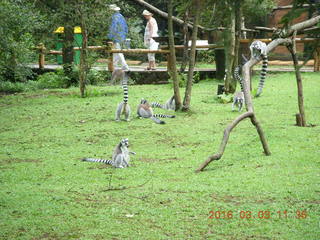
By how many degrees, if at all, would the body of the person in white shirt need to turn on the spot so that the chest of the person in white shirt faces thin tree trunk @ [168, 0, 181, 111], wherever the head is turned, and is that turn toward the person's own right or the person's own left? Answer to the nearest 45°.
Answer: approximately 90° to the person's own left

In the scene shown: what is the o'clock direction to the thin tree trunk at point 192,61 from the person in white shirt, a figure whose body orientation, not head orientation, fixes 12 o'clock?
The thin tree trunk is roughly at 9 o'clock from the person in white shirt.

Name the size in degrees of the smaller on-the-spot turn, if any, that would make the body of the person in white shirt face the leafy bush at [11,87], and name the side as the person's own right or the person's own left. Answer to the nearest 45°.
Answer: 0° — they already face it

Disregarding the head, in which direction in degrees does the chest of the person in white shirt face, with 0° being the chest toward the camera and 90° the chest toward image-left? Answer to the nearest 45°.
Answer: approximately 90°
